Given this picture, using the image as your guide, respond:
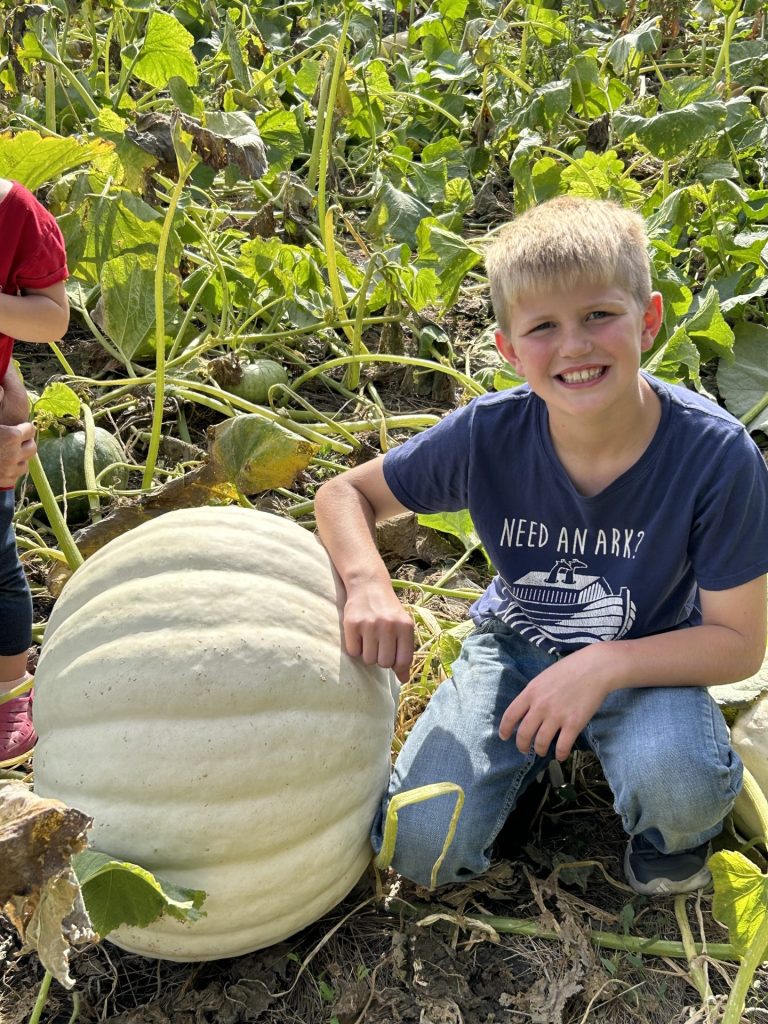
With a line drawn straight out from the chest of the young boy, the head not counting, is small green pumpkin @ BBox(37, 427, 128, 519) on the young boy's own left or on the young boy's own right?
on the young boy's own right

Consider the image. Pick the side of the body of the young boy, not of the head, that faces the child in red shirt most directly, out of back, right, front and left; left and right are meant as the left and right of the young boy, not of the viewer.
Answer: right

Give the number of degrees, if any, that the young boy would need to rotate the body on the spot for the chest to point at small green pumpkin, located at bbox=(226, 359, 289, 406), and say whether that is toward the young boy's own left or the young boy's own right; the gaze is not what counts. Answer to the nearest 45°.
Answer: approximately 135° to the young boy's own right

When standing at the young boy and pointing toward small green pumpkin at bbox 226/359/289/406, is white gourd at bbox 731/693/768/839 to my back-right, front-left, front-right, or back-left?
back-right

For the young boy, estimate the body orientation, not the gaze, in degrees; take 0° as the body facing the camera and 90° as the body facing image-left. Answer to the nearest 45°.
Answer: approximately 0°

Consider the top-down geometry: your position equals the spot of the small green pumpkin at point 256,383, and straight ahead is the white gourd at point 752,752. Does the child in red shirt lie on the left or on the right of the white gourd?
right
